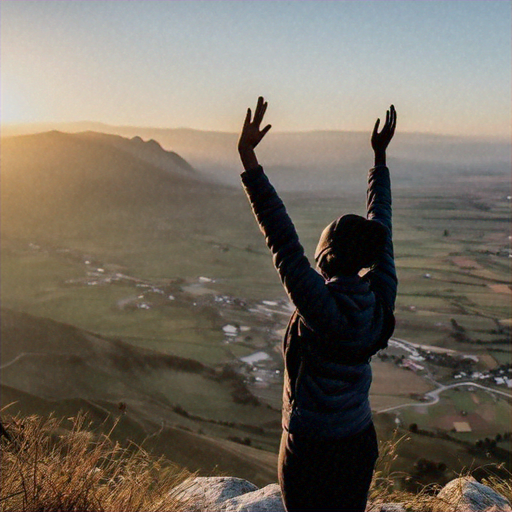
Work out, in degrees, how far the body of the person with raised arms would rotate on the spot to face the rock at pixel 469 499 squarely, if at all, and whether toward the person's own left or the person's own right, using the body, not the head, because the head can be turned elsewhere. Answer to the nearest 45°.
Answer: approximately 90° to the person's own right

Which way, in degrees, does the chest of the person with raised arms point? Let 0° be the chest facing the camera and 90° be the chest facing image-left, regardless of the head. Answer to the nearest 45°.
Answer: approximately 135°

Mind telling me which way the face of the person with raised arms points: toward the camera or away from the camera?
away from the camera
